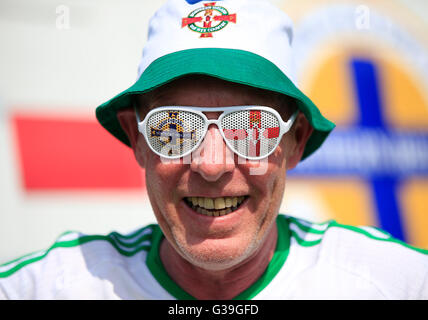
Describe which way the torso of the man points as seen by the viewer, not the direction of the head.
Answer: toward the camera
